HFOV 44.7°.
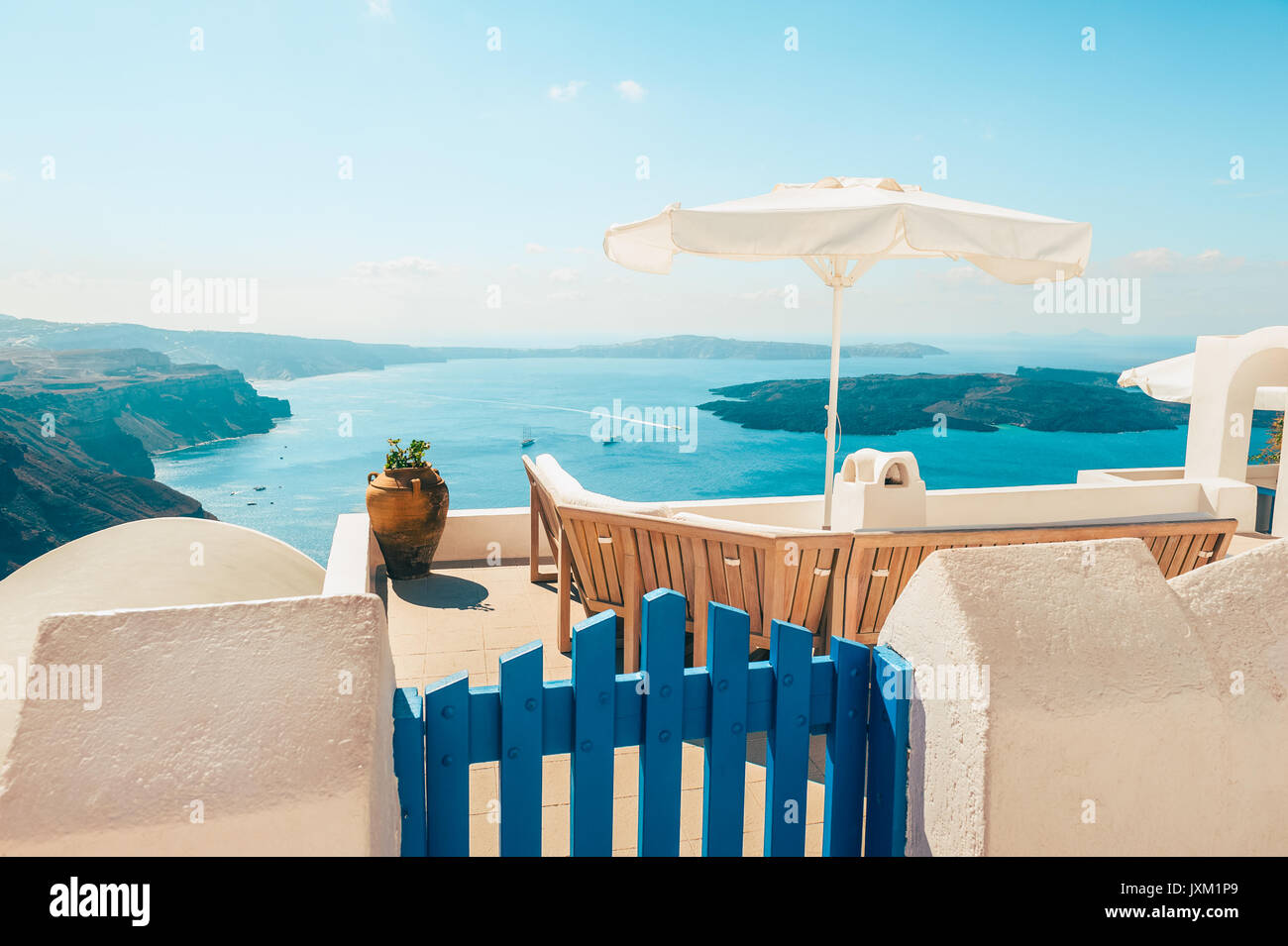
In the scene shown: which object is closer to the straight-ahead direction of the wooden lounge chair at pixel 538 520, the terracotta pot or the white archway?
the white archway

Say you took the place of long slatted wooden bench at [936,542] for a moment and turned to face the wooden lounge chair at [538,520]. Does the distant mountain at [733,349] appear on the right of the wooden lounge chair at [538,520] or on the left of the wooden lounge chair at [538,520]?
right

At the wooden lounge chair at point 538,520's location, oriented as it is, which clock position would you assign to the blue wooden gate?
The blue wooden gate is roughly at 3 o'clock from the wooden lounge chair.

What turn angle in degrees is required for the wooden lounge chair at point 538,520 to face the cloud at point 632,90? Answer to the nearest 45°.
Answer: approximately 90° to its left

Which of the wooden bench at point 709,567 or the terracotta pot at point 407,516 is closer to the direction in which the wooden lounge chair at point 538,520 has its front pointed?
the wooden bench

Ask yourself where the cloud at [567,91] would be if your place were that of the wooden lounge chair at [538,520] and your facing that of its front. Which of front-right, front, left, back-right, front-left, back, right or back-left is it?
left

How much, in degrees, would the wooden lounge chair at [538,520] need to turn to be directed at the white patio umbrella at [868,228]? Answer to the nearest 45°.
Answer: approximately 45° to its right

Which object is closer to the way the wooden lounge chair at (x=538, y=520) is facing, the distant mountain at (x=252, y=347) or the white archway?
the white archway
